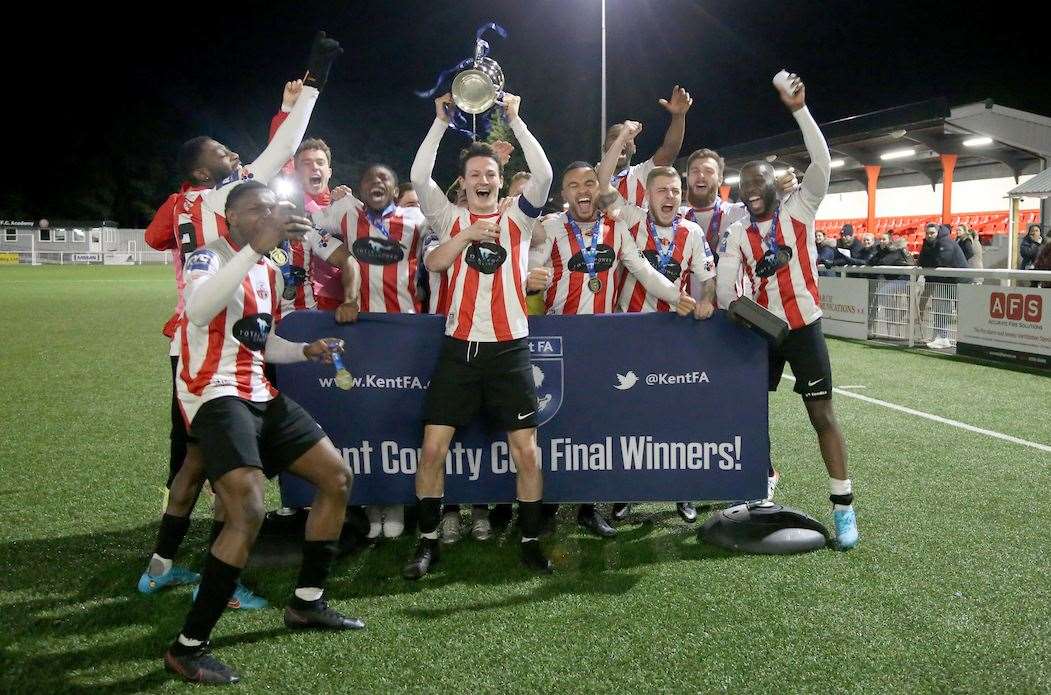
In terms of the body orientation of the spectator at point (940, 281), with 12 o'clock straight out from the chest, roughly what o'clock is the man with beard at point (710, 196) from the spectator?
The man with beard is roughly at 11 o'clock from the spectator.

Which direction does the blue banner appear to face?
toward the camera

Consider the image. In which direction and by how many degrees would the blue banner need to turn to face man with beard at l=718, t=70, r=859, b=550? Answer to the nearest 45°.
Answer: approximately 90° to its left

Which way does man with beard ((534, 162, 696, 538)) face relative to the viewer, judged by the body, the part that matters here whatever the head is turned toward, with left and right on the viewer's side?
facing the viewer

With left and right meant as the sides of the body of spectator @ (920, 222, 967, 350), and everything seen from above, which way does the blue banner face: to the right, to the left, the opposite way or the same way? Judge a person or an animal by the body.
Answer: to the left

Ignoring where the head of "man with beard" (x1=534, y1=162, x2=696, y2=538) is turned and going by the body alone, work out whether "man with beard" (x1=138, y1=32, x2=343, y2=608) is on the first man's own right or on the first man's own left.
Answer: on the first man's own right

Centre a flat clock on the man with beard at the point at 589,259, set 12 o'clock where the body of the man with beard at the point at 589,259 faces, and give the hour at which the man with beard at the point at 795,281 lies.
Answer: the man with beard at the point at 795,281 is roughly at 9 o'clock from the man with beard at the point at 589,259.

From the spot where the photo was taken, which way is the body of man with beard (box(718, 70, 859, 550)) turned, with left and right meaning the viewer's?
facing the viewer and to the left of the viewer

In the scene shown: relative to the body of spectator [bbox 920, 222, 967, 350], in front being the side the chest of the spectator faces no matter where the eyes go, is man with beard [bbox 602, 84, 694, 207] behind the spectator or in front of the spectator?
in front

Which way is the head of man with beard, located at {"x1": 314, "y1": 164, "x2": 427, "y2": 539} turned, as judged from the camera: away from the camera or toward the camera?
toward the camera

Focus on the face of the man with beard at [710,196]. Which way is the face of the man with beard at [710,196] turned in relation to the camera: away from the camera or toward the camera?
toward the camera

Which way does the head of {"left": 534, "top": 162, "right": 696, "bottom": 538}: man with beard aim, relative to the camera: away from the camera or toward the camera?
toward the camera

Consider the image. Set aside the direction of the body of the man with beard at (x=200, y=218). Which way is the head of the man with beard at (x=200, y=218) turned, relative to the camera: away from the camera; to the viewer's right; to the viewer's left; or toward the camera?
to the viewer's right
